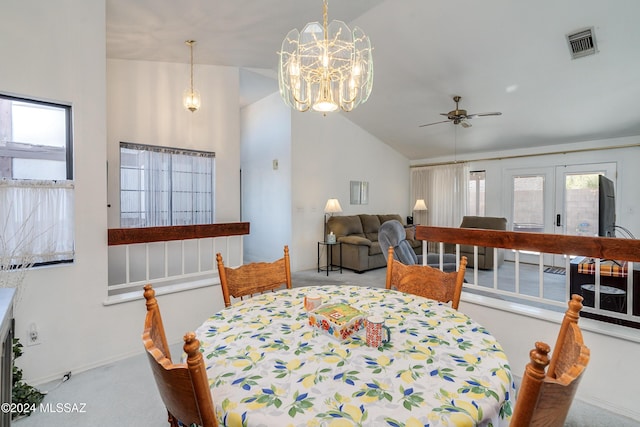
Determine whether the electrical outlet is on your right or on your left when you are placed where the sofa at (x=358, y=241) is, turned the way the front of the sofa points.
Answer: on your right

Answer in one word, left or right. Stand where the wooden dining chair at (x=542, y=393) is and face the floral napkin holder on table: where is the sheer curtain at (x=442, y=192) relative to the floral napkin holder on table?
right

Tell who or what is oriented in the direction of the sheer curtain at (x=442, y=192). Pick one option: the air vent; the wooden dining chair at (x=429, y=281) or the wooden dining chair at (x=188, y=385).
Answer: the wooden dining chair at (x=188, y=385)

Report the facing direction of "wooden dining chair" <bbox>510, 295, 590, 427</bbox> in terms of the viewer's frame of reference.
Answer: facing away from the viewer and to the left of the viewer

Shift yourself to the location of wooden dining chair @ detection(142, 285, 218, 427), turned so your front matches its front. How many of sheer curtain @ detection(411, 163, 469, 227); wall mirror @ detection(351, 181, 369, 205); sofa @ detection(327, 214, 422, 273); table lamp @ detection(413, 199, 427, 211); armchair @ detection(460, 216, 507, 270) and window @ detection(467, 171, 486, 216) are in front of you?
6

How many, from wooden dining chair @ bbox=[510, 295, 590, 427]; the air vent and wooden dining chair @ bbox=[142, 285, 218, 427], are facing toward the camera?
1

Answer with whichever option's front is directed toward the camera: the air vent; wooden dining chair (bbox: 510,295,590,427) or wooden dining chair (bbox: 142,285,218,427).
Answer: the air vent

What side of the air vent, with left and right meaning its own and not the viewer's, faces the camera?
front

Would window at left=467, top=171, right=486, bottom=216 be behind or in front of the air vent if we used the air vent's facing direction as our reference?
behind

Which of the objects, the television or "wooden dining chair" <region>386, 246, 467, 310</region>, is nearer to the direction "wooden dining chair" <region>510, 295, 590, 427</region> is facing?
the wooden dining chair

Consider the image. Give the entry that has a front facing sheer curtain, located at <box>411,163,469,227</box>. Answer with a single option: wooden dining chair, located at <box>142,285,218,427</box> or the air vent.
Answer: the wooden dining chair

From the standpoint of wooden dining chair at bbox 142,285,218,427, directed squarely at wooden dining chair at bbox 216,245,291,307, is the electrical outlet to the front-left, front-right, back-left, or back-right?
front-left

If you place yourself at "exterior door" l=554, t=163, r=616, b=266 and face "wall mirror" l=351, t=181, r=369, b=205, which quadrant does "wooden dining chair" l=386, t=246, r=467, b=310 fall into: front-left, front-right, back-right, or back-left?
front-left

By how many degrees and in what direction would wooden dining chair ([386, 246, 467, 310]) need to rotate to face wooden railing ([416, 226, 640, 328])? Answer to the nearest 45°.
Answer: approximately 180°

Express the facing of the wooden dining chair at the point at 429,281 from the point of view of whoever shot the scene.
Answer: facing the viewer and to the left of the viewer

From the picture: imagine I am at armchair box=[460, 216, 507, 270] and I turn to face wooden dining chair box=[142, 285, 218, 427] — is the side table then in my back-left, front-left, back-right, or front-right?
front-right

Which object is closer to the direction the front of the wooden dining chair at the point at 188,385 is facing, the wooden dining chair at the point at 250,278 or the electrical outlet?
the wooden dining chair
